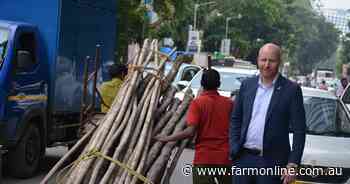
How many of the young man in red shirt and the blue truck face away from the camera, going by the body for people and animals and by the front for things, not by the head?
1

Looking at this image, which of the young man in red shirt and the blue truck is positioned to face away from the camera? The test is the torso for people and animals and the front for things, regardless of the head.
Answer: the young man in red shirt

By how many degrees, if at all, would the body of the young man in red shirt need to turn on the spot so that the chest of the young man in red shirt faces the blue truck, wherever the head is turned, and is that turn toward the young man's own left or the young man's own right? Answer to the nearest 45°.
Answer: approximately 45° to the young man's own left

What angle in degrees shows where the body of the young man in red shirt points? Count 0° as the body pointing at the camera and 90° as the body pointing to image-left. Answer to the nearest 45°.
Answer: approximately 180°

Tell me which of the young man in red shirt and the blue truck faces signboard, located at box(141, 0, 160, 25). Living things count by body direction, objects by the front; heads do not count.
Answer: the young man in red shirt

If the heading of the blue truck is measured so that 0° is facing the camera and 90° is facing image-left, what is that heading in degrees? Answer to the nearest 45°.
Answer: approximately 45°

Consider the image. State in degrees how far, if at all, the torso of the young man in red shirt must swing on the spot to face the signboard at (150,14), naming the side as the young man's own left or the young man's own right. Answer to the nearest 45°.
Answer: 0° — they already face it

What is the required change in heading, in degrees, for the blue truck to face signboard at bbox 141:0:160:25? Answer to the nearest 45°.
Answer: approximately 135° to its right

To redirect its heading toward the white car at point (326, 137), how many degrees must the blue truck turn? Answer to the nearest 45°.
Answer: approximately 90° to its left

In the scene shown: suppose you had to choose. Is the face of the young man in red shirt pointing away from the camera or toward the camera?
away from the camera
